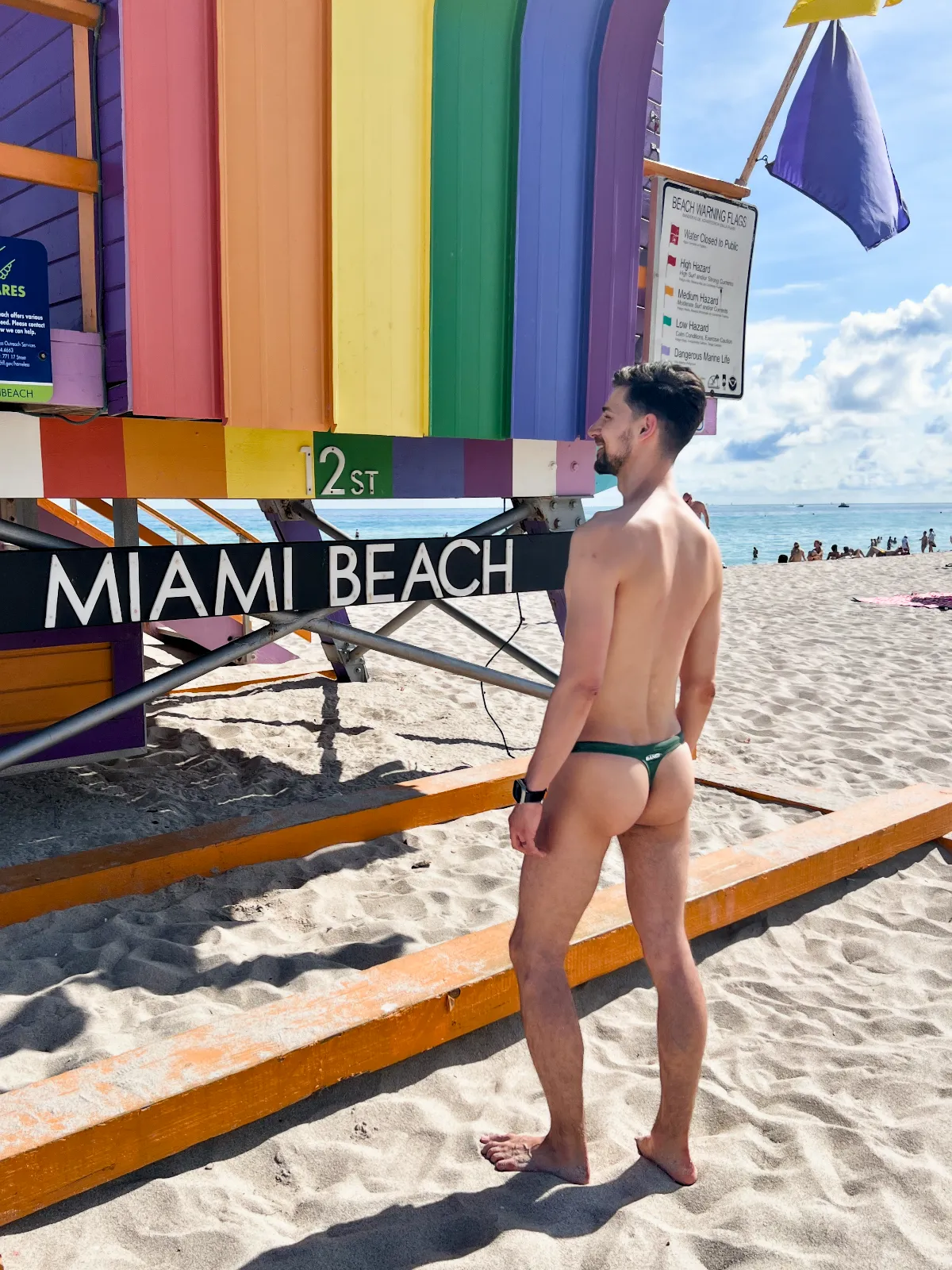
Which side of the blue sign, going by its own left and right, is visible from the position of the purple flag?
left

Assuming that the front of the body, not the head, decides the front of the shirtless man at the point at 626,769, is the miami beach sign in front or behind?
in front

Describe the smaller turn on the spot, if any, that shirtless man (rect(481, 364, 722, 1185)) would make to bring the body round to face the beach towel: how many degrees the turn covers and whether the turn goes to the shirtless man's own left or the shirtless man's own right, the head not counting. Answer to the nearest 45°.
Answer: approximately 45° to the shirtless man's own right

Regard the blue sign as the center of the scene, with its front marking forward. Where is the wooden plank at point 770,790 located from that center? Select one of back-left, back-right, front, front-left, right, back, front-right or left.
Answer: left

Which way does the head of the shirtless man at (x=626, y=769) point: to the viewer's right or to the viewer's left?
to the viewer's left

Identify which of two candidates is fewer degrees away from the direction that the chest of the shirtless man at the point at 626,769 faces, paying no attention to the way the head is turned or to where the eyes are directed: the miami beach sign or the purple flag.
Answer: the miami beach sign

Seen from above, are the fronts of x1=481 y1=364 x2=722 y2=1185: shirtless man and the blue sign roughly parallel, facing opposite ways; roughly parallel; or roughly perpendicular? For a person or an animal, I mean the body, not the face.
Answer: roughly parallel, facing opposite ways

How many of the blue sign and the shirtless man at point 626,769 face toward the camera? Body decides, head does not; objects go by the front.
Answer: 1

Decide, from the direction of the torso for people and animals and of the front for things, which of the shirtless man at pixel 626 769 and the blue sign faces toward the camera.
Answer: the blue sign

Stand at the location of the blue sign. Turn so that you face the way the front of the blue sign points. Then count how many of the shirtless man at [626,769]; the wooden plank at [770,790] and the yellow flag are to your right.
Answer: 0

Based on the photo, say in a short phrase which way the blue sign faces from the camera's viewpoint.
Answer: facing the viewer

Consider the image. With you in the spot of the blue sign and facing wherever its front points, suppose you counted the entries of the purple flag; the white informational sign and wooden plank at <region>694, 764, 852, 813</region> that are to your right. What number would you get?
0

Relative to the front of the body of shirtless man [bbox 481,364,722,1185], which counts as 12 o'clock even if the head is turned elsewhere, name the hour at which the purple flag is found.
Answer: The purple flag is roughly at 2 o'clock from the shirtless man.

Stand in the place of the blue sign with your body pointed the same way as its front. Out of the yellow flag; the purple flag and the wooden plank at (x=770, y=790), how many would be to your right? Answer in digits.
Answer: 0

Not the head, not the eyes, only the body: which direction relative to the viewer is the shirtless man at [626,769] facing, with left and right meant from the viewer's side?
facing away from the viewer and to the left of the viewer
